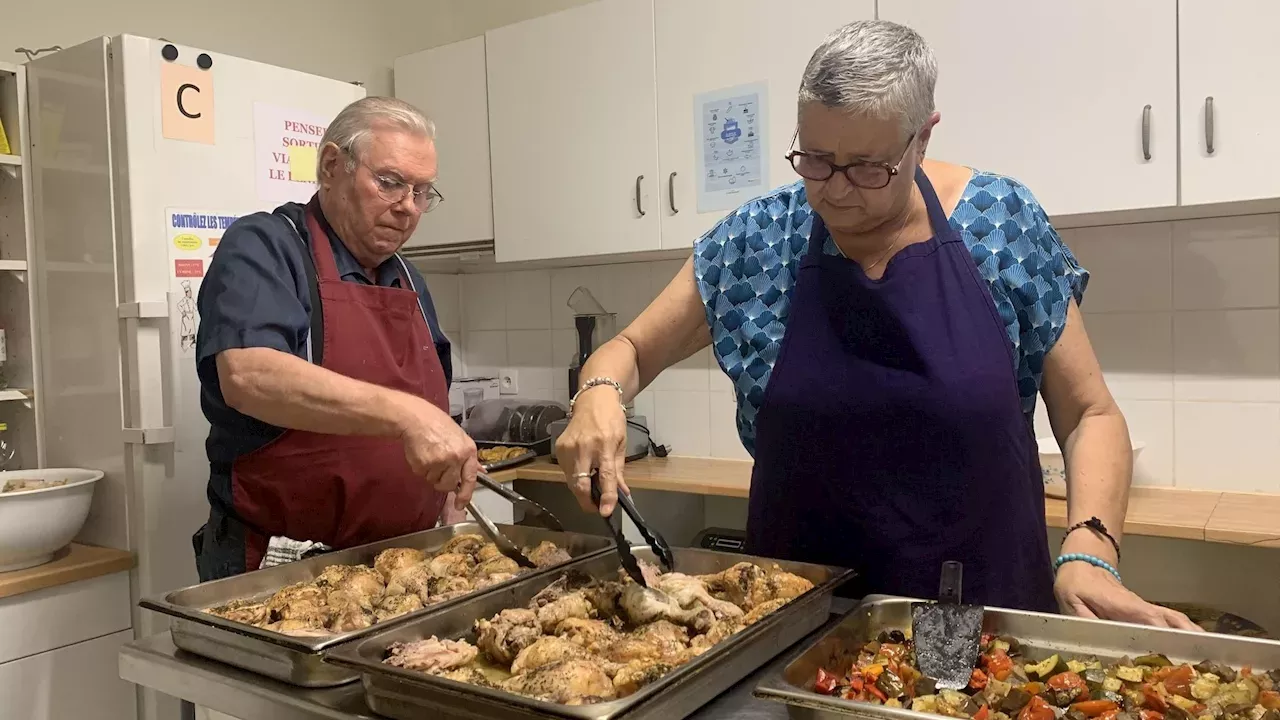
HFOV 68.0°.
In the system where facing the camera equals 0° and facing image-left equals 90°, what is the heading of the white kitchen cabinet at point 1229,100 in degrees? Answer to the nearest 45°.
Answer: approximately 0°

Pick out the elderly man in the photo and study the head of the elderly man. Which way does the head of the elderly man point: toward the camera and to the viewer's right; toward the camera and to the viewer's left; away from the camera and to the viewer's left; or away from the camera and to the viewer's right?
toward the camera and to the viewer's right

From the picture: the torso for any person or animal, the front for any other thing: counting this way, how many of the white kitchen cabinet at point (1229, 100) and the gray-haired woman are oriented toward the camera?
2

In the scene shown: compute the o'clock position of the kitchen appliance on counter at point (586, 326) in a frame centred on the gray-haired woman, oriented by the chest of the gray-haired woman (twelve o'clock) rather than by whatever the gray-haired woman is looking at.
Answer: The kitchen appliance on counter is roughly at 5 o'clock from the gray-haired woman.

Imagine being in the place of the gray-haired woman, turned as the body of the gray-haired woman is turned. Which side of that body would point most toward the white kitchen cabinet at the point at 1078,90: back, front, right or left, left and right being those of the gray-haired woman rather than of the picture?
back

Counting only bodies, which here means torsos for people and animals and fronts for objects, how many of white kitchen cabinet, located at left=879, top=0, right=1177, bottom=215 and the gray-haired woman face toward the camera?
2

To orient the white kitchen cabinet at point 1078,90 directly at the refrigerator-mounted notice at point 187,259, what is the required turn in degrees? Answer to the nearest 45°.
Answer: approximately 45° to its right

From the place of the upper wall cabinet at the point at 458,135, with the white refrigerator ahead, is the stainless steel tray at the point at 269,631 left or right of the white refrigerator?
left
